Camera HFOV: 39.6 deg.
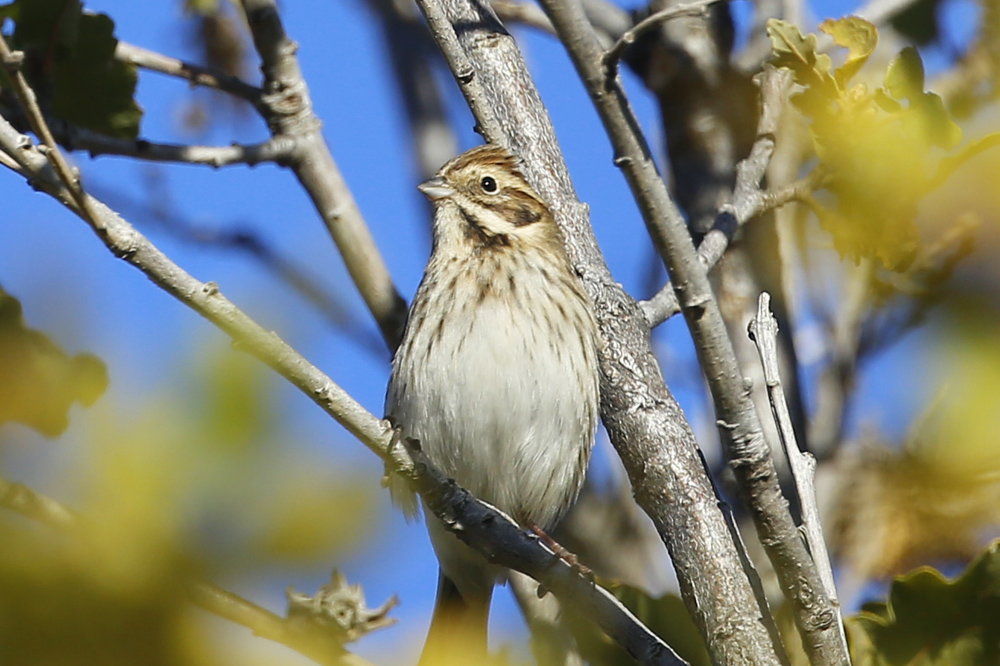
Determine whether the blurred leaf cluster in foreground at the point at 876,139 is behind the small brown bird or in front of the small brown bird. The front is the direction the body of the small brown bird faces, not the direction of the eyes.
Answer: in front

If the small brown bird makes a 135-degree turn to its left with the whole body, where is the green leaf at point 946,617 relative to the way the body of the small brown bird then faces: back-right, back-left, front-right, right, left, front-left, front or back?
right

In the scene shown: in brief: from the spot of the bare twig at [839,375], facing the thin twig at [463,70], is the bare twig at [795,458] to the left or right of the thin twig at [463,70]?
left

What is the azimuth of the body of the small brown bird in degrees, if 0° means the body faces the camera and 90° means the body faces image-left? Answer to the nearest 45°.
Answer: approximately 0°

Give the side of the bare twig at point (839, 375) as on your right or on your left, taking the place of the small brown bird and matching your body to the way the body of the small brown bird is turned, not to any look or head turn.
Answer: on your left

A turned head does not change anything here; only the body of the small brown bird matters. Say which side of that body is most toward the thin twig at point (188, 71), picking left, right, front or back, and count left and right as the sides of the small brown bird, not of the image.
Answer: right
